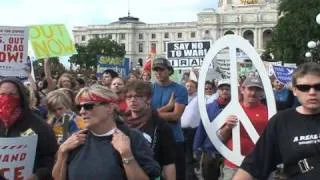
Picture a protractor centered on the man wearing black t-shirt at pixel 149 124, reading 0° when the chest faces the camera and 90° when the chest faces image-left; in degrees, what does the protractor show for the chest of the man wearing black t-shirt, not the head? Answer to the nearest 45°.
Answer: approximately 45°

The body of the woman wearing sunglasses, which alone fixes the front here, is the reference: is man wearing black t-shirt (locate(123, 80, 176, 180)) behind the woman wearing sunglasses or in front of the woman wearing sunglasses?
behind

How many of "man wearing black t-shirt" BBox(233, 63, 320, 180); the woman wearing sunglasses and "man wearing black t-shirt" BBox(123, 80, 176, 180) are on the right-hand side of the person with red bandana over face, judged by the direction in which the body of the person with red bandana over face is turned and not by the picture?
0

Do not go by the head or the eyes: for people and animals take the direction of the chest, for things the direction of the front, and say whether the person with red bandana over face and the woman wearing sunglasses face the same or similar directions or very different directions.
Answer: same or similar directions

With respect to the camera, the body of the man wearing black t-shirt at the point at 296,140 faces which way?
toward the camera

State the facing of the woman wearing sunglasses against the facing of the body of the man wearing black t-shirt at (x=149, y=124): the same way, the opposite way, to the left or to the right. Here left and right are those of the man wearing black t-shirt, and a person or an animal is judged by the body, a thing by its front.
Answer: the same way

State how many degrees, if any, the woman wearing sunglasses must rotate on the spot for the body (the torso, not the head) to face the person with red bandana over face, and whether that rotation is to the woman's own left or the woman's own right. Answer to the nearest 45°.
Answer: approximately 90° to the woman's own right

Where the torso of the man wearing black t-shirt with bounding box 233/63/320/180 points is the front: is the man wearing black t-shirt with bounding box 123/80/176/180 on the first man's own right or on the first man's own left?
on the first man's own right

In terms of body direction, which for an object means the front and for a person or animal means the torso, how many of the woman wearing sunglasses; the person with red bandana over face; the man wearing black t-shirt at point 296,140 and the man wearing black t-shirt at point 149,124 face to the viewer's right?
0

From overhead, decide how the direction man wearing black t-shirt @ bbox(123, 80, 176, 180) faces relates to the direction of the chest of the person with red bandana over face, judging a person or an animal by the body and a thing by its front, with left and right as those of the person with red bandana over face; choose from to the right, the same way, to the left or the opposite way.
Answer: the same way

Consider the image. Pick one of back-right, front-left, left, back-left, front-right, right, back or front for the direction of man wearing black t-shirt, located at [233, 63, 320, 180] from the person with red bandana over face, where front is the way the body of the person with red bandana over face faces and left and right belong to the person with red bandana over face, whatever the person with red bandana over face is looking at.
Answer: left

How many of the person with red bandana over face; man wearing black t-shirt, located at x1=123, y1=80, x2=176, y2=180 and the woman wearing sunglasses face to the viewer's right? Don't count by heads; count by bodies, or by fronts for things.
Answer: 0

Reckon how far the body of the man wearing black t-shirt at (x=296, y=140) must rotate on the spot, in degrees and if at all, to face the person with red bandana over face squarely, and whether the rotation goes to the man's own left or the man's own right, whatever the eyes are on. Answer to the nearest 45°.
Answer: approximately 90° to the man's own right

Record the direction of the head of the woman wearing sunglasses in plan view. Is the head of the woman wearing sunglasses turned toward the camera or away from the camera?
toward the camera

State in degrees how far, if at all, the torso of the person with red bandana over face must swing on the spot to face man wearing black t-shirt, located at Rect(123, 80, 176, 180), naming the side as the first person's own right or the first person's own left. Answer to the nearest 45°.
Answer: approximately 135° to the first person's own left

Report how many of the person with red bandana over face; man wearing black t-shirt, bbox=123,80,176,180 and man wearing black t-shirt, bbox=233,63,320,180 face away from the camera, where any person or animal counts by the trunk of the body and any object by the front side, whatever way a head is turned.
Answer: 0

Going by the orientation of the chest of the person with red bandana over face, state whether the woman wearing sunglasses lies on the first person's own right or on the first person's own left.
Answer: on the first person's own left
